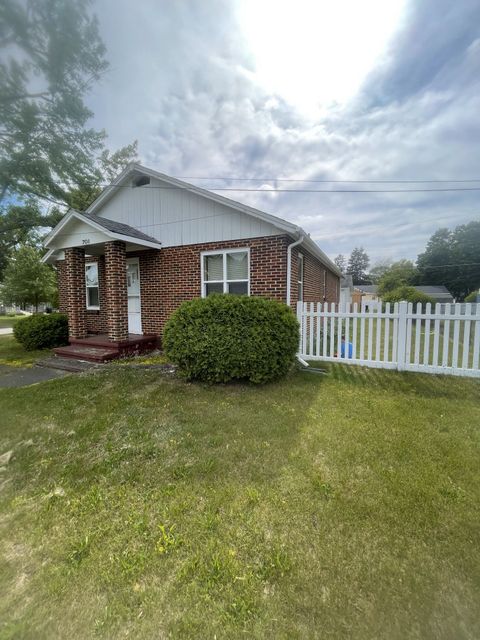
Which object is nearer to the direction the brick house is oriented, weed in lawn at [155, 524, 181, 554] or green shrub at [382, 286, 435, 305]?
the weed in lawn

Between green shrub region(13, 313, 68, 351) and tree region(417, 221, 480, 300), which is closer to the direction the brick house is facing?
the green shrub

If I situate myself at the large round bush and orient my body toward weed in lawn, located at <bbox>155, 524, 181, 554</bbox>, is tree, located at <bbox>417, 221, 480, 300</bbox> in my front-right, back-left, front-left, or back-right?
back-left

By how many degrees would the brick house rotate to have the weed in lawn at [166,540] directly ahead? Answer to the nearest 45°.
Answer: approximately 45° to its left

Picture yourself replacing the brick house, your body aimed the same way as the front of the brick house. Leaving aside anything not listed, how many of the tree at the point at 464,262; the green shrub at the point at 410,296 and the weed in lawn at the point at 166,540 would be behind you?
2

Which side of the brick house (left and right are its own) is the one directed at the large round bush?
left

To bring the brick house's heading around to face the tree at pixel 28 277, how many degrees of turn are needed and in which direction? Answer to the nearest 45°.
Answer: approximately 90° to its right

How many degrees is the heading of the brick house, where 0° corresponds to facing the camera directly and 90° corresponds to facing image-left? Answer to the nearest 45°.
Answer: approximately 45°

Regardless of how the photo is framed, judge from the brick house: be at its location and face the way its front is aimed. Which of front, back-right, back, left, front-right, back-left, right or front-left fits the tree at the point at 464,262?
back
